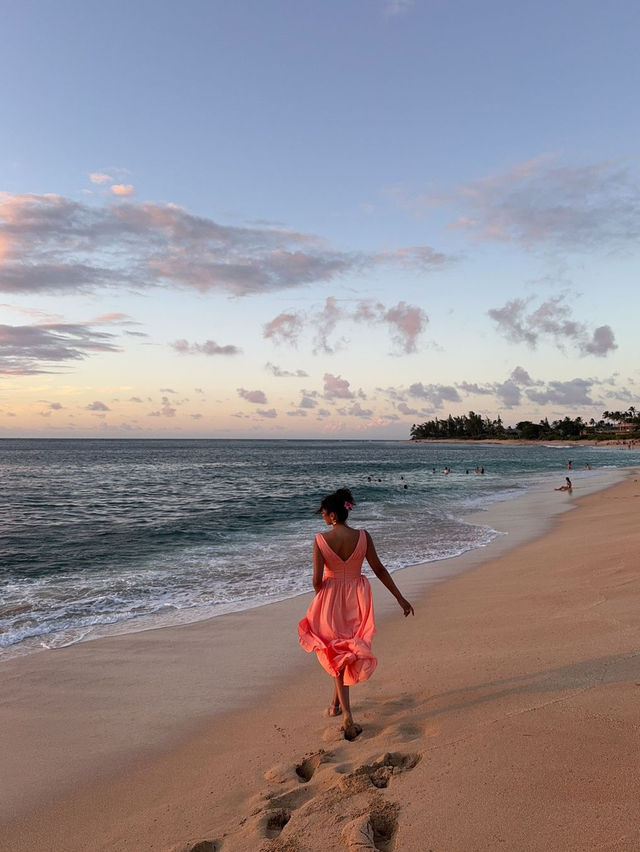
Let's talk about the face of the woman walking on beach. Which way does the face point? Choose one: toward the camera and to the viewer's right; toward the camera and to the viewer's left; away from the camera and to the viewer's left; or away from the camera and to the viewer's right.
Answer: away from the camera and to the viewer's left

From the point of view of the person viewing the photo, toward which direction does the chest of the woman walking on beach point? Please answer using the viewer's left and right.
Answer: facing away from the viewer
